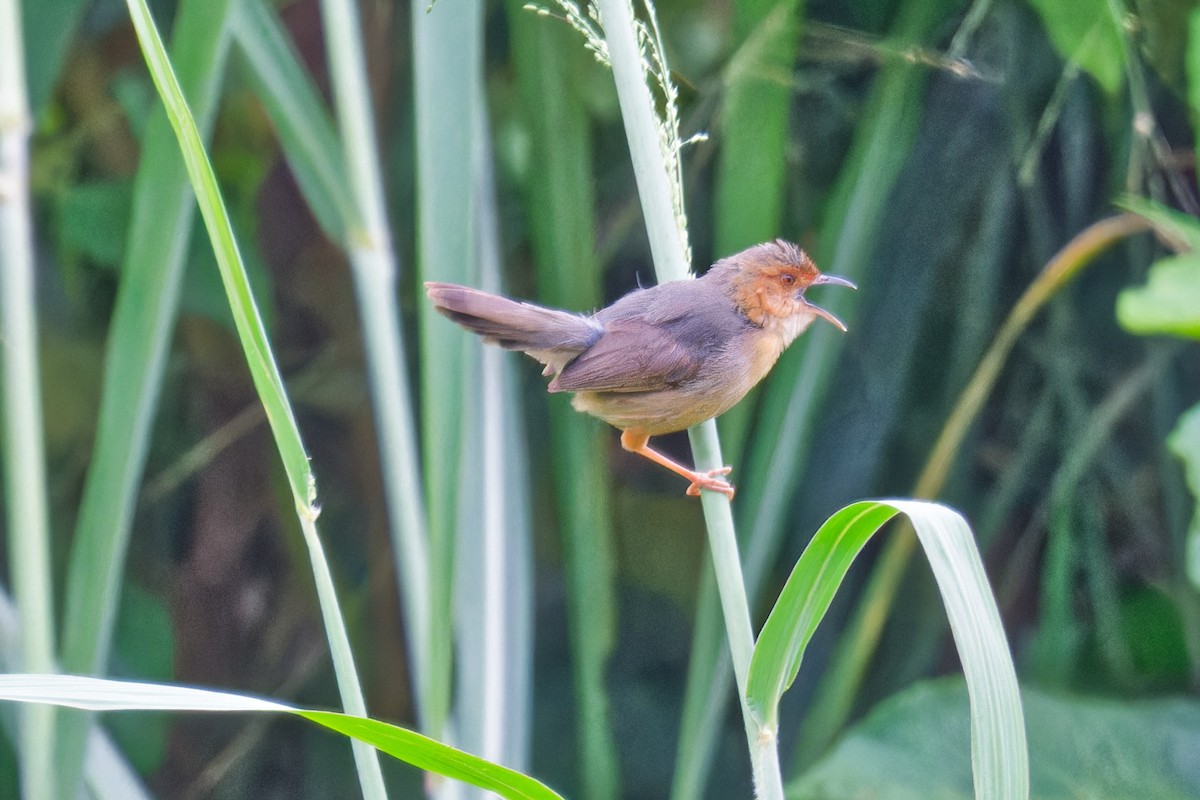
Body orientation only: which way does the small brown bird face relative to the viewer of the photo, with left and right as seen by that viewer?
facing to the right of the viewer

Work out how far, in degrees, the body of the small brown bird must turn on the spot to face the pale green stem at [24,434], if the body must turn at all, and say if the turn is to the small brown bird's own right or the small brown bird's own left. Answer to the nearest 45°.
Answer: approximately 180°
